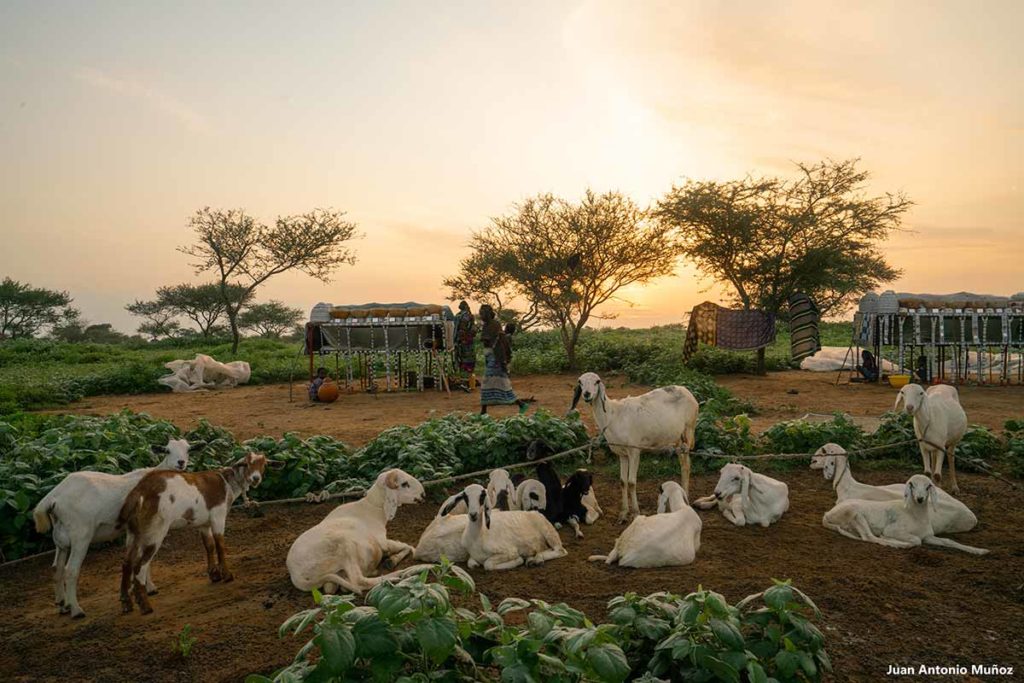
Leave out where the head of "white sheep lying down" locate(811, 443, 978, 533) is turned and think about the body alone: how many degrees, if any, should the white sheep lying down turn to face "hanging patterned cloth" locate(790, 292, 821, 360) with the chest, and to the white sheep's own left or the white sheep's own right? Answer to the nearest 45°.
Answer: approximately 90° to the white sheep's own right

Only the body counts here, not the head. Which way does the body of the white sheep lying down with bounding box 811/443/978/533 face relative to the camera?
to the viewer's left

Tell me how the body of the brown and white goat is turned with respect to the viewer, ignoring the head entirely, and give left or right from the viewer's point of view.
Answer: facing away from the viewer and to the right of the viewer

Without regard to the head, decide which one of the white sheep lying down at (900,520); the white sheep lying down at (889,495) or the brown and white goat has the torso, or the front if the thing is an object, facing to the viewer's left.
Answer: the white sheep lying down at (889,495)

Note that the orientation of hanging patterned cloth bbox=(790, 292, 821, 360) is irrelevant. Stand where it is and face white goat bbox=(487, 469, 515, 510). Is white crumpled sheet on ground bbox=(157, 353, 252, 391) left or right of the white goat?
right

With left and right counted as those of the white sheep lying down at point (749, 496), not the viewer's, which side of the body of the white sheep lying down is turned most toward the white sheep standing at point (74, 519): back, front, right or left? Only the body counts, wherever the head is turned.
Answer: front

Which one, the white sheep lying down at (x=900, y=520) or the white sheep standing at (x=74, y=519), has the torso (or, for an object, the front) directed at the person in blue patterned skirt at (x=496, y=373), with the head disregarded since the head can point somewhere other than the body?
the white sheep standing

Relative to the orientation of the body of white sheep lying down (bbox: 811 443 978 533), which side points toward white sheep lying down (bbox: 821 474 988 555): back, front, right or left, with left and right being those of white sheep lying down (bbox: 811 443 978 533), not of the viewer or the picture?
left

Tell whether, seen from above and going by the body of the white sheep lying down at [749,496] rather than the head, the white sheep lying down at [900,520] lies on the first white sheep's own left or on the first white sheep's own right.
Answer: on the first white sheep's own left

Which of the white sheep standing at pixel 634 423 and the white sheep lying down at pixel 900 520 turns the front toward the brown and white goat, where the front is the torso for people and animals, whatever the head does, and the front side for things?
the white sheep standing

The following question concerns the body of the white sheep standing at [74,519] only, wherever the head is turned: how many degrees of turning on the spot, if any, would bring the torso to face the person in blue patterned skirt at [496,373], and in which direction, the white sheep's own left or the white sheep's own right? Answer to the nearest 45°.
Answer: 0° — it already faces them

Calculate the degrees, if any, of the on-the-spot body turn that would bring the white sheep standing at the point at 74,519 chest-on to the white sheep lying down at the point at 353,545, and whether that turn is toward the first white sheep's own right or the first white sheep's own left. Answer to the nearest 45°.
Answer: approximately 45° to the first white sheep's own right

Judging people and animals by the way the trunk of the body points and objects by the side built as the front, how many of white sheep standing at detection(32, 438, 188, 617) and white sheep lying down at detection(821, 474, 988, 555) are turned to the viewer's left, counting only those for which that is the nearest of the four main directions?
0

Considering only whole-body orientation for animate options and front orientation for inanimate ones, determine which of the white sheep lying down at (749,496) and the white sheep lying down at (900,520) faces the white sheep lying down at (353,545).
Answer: the white sheep lying down at (749,496)
